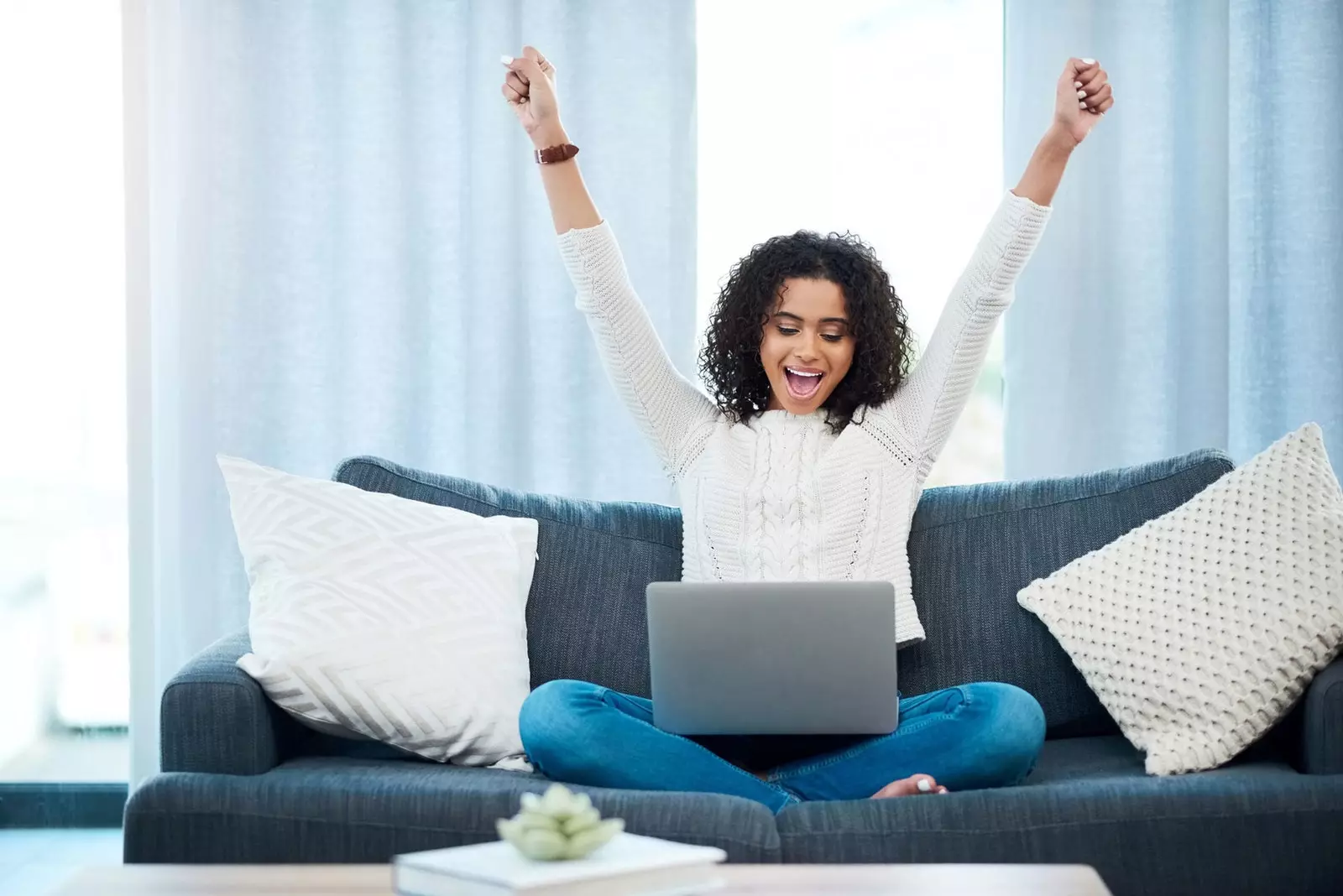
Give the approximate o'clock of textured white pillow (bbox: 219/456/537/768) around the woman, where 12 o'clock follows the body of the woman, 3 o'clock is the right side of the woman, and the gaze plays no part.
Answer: The textured white pillow is roughly at 2 o'clock from the woman.

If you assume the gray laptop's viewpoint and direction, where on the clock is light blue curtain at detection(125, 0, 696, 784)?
The light blue curtain is roughly at 11 o'clock from the gray laptop.

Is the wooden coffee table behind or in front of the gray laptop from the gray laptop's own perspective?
behind

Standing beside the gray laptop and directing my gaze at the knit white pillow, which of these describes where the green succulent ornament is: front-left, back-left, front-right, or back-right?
back-right

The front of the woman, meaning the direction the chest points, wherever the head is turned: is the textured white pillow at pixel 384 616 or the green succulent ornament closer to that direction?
the green succulent ornament

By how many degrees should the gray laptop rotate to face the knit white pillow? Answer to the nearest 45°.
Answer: approximately 45° to its right

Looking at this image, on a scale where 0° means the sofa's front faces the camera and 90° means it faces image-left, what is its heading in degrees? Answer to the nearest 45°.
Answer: approximately 0°

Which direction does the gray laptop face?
away from the camera

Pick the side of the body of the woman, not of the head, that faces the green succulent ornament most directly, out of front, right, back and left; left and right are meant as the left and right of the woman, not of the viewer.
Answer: front
